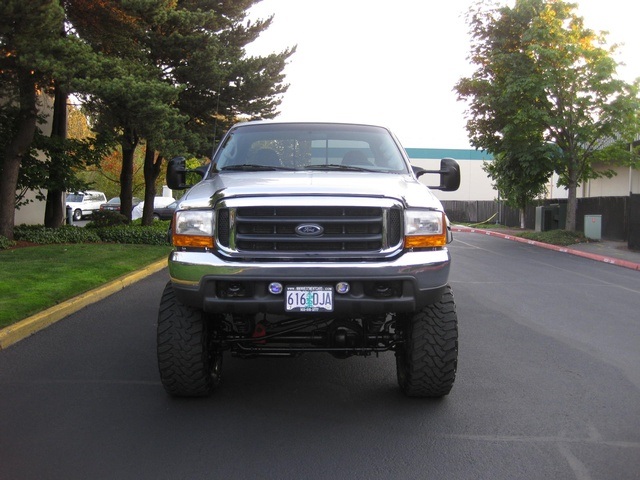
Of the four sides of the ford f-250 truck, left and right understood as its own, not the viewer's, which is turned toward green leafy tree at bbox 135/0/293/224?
back

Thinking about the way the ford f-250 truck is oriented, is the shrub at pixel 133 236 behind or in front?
behind

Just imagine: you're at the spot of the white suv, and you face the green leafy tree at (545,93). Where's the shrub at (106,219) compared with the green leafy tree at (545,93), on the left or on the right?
right

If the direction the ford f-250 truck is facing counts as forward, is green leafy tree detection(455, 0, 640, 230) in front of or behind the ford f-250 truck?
behind

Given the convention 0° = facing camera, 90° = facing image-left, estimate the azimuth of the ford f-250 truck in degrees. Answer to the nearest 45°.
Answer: approximately 0°

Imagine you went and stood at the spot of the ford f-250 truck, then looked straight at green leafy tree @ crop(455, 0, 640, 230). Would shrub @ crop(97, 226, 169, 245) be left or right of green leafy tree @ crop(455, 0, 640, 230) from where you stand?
left

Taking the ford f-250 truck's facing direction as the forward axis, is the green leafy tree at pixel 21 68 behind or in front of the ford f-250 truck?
behind

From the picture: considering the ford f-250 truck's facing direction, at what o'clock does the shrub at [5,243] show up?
The shrub is roughly at 5 o'clock from the ford f-250 truck.

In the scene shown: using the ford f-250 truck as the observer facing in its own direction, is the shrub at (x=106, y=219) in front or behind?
behind
